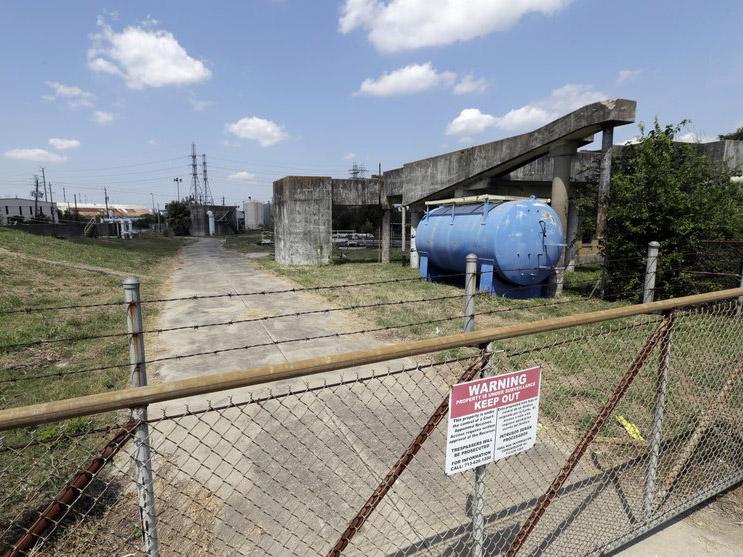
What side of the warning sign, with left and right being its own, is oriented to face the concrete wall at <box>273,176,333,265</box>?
back

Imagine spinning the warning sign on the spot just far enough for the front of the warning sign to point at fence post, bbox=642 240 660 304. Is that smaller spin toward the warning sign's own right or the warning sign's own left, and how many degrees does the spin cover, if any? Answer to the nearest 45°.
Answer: approximately 90° to the warning sign's own left

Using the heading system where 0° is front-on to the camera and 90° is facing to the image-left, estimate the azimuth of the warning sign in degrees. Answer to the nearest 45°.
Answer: approximately 315°

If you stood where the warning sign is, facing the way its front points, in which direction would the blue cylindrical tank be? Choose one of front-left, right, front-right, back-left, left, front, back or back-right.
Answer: back-left

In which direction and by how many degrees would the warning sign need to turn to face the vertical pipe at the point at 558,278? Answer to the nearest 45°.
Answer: approximately 135° to its left

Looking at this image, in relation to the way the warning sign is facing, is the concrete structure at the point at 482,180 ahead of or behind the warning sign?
behind

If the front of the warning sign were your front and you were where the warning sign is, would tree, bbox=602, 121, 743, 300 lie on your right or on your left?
on your left
